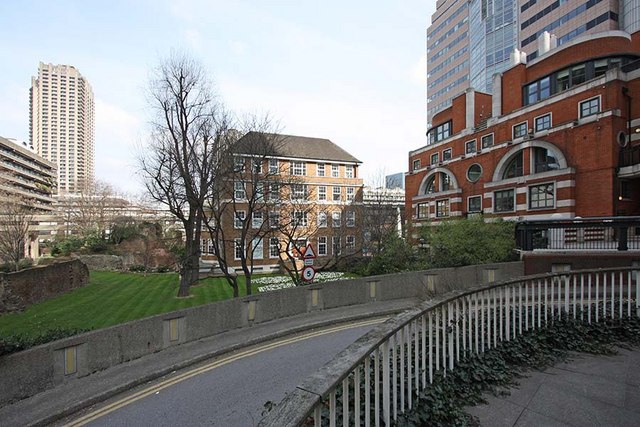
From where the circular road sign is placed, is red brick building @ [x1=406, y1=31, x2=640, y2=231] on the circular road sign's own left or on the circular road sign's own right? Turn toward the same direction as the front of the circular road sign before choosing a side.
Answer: on the circular road sign's own left

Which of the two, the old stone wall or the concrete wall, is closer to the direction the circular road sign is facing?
the concrete wall

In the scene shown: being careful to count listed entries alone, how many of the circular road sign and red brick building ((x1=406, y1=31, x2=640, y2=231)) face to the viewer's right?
0

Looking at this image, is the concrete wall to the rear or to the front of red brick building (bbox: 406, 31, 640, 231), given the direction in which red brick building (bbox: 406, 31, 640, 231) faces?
to the front

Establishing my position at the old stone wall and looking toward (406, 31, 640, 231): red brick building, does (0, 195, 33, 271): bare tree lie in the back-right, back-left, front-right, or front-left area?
back-left

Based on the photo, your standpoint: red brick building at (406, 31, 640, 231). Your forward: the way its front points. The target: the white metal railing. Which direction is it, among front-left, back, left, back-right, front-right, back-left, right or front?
front-left

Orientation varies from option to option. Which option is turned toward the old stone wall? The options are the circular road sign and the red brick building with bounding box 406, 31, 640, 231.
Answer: the red brick building

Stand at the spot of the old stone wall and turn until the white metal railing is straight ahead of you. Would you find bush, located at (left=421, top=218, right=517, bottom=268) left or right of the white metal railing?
left

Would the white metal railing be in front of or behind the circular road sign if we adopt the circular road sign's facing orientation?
in front
